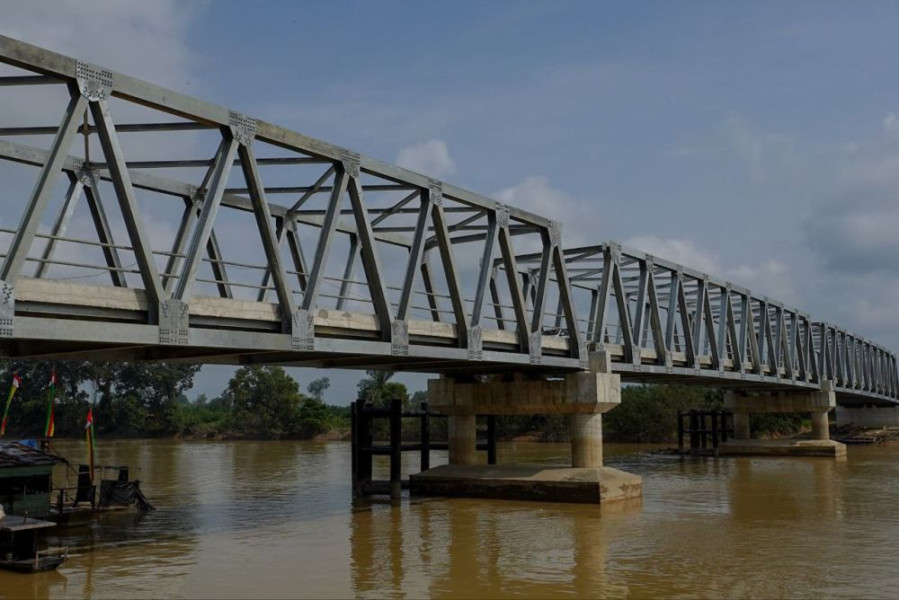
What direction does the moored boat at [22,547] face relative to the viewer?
to the viewer's right

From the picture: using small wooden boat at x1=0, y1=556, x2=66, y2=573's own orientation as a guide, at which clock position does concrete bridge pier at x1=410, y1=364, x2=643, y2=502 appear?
The concrete bridge pier is roughly at 11 o'clock from the small wooden boat.

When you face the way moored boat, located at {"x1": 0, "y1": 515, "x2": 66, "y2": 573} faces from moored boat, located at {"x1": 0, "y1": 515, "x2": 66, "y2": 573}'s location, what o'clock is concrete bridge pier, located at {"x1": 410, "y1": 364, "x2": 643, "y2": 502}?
The concrete bridge pier is roughly at 11 o'clock from the moored boat.
